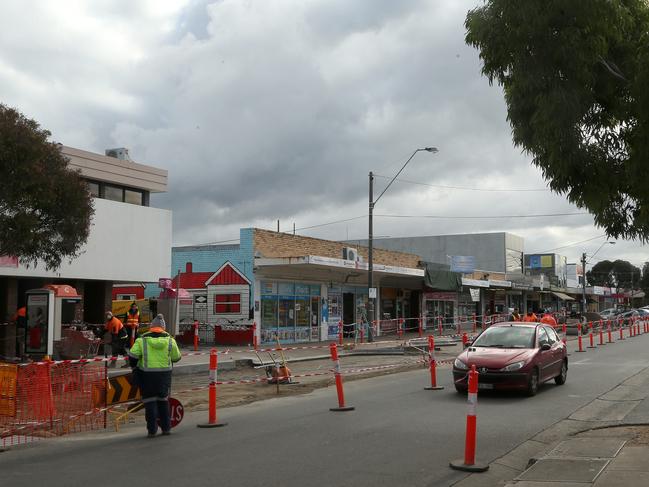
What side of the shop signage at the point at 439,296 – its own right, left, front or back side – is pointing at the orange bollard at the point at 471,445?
front

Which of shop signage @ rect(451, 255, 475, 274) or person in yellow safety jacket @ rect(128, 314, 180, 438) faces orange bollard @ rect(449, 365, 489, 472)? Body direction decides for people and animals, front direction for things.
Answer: the shop signage

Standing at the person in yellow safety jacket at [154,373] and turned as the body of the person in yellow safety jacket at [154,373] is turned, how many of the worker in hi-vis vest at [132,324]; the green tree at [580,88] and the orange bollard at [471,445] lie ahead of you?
1

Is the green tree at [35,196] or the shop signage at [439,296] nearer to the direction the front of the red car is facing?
the green tree

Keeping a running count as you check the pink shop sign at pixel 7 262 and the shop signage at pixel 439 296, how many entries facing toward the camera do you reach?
2

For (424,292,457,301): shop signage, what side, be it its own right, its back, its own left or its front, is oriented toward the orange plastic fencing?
front

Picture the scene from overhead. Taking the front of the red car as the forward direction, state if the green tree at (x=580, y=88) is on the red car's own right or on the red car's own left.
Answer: on the red car's own left

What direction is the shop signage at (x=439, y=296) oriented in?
toward the camera

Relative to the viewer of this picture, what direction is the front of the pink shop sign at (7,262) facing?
facing the viewer

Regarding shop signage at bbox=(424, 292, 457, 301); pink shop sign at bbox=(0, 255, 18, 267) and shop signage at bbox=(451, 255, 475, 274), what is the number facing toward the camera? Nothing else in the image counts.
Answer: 3

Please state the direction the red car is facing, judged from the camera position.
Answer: facing the viewer and to the left of the viewer
